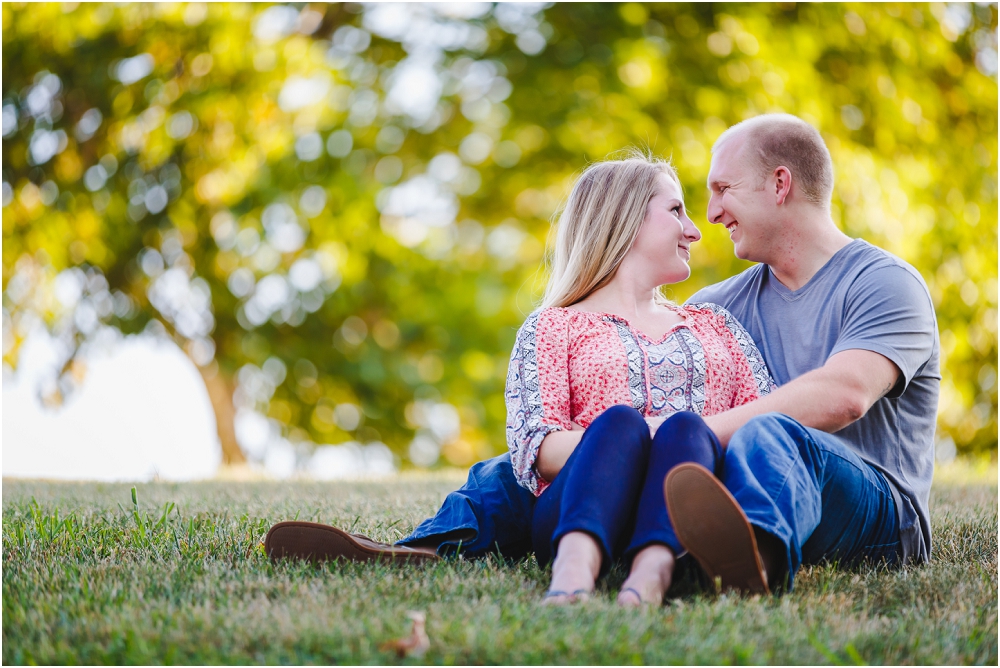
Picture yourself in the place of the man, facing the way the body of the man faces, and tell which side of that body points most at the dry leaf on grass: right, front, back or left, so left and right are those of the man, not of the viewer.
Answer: front

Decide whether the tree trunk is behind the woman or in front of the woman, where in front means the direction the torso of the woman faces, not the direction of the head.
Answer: behind

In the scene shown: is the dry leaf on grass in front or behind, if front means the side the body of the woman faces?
in front

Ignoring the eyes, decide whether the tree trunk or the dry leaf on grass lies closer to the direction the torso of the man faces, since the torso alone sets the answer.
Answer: the dry leaf on grass

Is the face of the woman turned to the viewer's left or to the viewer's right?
to the viewer's right

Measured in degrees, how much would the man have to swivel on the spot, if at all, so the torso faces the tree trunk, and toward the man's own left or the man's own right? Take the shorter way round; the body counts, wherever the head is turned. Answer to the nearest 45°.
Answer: approximately 90° to the man's own right

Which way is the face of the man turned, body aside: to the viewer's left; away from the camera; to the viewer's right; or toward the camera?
to the viewer's left

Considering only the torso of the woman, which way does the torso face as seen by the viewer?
toward the camera

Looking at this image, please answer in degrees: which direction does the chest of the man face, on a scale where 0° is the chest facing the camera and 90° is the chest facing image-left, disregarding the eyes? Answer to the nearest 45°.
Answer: approximately 45°
